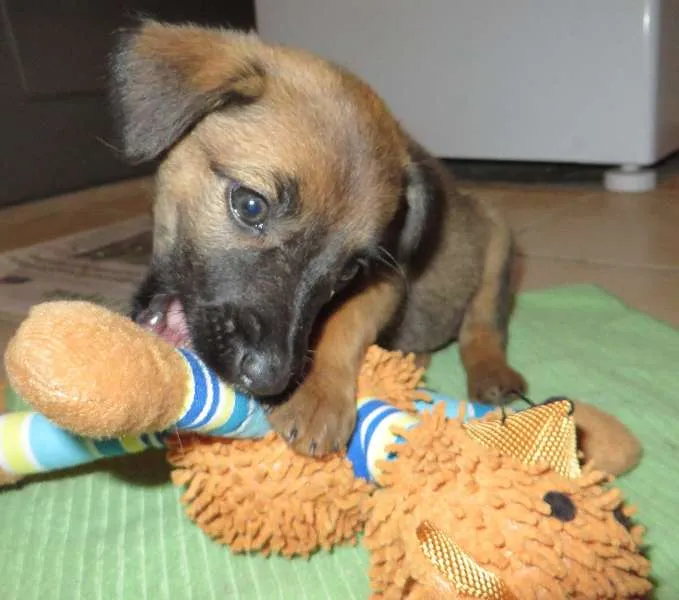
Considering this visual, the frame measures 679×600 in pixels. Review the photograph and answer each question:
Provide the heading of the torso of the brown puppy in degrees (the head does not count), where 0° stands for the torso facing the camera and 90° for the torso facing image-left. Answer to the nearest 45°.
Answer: approximately 45°

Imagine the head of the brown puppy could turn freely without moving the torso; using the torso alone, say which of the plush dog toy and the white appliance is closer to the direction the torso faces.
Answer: the plush dog toy

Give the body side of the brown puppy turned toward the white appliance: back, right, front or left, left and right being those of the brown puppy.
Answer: back
